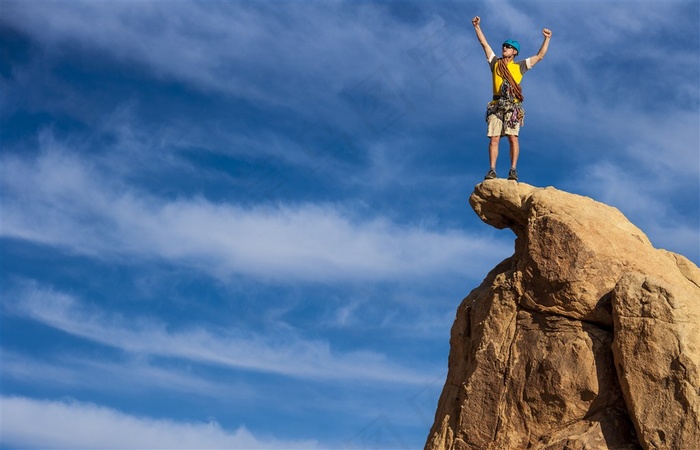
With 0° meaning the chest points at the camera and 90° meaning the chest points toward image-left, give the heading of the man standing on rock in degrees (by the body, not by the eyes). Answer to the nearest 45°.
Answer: approximately 0°
